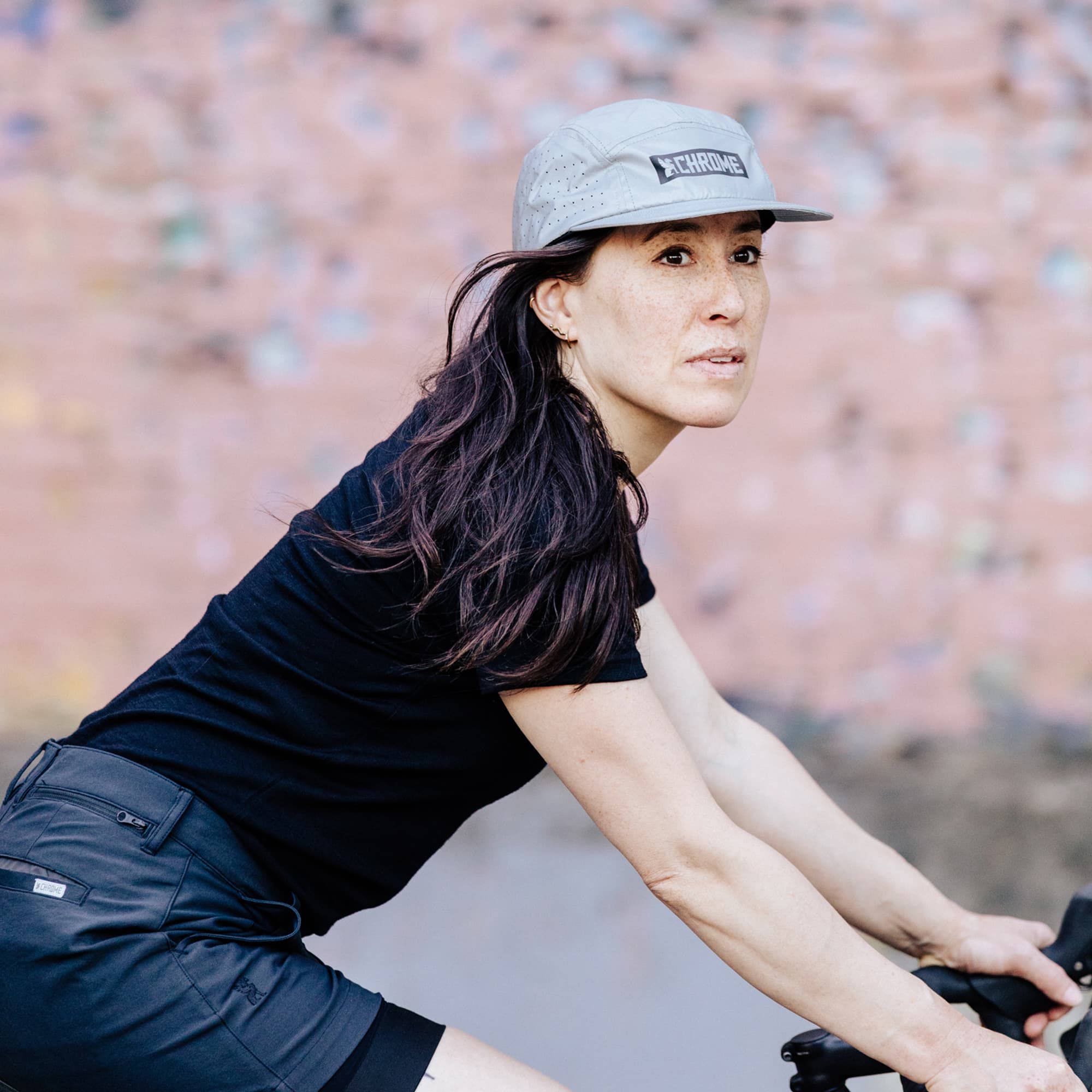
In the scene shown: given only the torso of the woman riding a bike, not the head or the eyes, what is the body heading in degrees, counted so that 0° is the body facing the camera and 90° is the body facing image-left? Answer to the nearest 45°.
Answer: approximately 270°

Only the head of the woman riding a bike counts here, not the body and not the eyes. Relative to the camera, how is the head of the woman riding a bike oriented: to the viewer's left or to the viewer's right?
to the viewer's right
